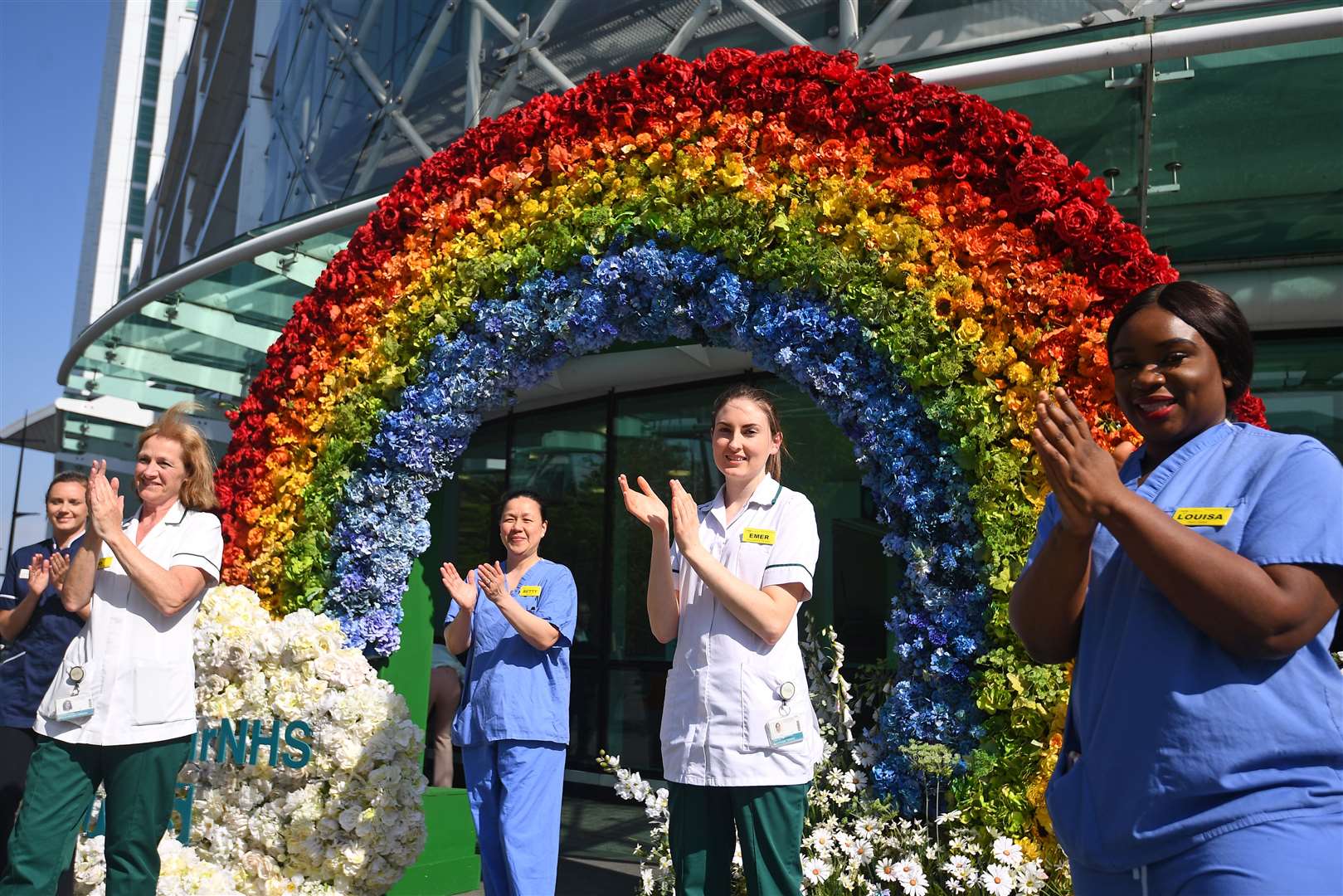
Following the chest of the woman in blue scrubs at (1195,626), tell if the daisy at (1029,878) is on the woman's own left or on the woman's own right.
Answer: on the woman's own right

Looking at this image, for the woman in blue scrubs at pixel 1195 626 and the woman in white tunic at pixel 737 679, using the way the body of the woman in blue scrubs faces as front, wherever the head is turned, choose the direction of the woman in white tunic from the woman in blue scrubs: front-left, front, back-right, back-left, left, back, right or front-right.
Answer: right

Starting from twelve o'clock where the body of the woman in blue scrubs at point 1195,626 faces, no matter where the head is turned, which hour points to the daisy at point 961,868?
The daisy is roughly at 4 o'clock from the woman in blue scrubs.

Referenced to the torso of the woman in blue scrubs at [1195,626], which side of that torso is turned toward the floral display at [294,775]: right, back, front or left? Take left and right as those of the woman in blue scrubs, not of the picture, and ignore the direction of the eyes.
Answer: right

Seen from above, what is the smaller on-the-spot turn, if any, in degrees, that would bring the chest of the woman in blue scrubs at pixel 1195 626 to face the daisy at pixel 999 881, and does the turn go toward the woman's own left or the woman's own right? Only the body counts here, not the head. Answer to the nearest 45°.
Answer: approximately 135° to the woman's own right

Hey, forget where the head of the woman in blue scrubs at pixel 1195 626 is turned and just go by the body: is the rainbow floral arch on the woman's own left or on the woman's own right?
on the woman's own right

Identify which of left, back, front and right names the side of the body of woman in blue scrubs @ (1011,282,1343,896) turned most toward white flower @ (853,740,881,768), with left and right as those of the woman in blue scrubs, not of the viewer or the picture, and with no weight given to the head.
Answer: right

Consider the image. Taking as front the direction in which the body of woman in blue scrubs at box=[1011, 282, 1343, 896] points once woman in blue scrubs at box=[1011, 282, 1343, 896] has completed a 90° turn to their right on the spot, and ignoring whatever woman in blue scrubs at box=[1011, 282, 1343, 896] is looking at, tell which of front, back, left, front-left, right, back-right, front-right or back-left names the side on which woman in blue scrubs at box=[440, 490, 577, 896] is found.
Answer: front
